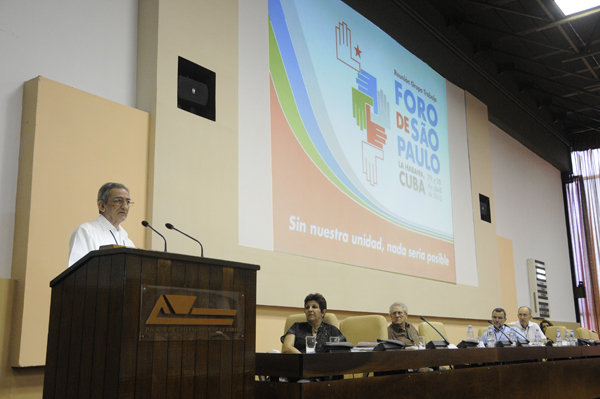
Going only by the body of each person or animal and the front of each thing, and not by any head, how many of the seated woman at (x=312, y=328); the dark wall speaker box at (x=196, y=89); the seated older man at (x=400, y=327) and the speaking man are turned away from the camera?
0

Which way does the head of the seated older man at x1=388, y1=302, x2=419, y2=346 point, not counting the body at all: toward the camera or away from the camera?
toward the camera

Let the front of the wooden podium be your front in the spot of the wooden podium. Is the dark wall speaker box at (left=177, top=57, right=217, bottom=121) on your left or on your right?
on your left

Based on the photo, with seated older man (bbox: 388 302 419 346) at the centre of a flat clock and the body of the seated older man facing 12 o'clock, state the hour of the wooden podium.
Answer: The wooden podium is roughly at 2 o'clock from the seated older man.

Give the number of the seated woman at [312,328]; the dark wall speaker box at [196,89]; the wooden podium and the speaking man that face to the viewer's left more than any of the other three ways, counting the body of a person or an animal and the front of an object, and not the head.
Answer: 0

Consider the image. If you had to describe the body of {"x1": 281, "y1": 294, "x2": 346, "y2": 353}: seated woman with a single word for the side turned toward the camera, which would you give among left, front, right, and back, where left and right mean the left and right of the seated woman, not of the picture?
front

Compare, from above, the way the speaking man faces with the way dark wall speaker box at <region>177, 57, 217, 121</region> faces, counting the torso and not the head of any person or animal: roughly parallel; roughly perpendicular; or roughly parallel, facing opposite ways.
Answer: roughly parallel

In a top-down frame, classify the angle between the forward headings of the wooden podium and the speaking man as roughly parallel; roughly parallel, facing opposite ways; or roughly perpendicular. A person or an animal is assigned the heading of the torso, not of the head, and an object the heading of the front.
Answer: roughly parallel

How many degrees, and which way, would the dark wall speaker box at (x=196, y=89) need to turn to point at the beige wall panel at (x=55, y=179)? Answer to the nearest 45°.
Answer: approximately 90° to its right

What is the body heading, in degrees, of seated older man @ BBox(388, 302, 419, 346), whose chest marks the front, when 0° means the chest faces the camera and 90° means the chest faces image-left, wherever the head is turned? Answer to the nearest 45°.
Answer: approximately 315°

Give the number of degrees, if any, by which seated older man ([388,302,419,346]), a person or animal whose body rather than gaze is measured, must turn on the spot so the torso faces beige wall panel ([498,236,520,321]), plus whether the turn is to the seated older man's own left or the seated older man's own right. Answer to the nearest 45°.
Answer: approximately 135° to the seated older man's own left

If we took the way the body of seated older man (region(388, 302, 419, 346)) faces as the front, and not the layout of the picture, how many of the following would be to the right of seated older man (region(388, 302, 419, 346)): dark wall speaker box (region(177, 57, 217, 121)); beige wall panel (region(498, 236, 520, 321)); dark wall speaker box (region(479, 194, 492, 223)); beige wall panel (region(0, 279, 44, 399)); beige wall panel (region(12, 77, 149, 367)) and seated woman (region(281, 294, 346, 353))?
4

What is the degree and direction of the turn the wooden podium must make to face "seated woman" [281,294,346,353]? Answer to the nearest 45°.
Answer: approximately 90° to its left

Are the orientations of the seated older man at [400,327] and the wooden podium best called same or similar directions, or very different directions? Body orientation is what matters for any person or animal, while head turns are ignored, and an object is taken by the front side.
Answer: same or similar directions

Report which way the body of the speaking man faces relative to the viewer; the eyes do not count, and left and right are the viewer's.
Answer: facing the viewer and to the right of the viewer

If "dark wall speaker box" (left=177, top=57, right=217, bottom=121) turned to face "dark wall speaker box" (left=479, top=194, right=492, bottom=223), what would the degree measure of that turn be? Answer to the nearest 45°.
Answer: approximately 90° to its left

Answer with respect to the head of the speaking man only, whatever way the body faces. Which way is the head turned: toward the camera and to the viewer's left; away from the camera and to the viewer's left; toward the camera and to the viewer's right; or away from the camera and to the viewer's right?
toward the camera and to the viewer's right
